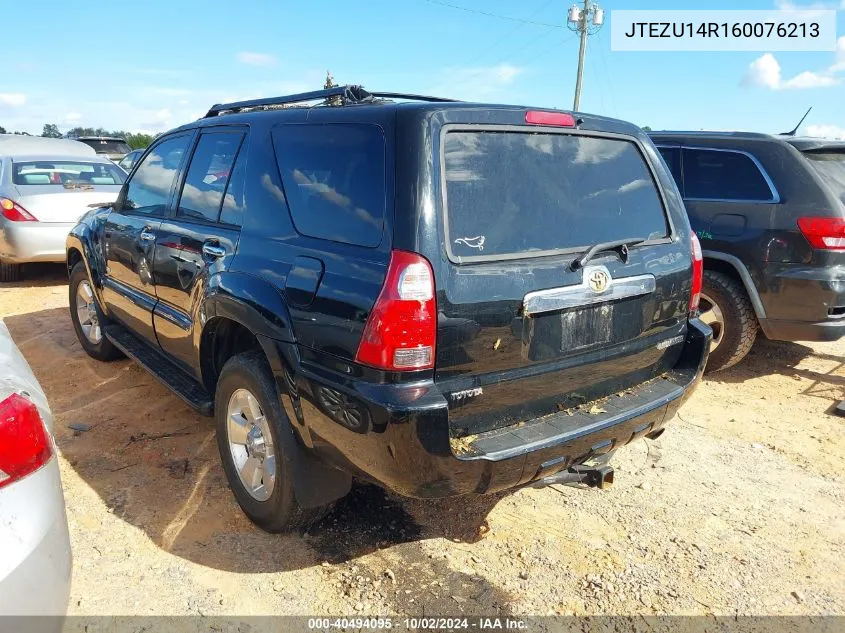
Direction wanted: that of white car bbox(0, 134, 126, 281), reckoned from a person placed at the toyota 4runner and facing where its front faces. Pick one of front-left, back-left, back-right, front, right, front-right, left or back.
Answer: front

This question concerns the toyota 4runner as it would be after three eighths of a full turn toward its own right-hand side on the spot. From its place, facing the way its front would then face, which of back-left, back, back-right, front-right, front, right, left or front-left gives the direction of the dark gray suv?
front-left

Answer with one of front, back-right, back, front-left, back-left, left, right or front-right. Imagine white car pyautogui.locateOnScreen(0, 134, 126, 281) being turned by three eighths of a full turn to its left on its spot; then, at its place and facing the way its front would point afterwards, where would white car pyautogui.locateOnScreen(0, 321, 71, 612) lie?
front

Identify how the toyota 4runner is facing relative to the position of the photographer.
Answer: facing away from the viewer and to the left of the viewer

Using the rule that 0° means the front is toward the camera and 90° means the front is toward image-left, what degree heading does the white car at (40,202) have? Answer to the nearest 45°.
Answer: approximately 135°

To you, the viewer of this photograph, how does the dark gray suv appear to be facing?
facing away from the viewer and to the left of the viewer
